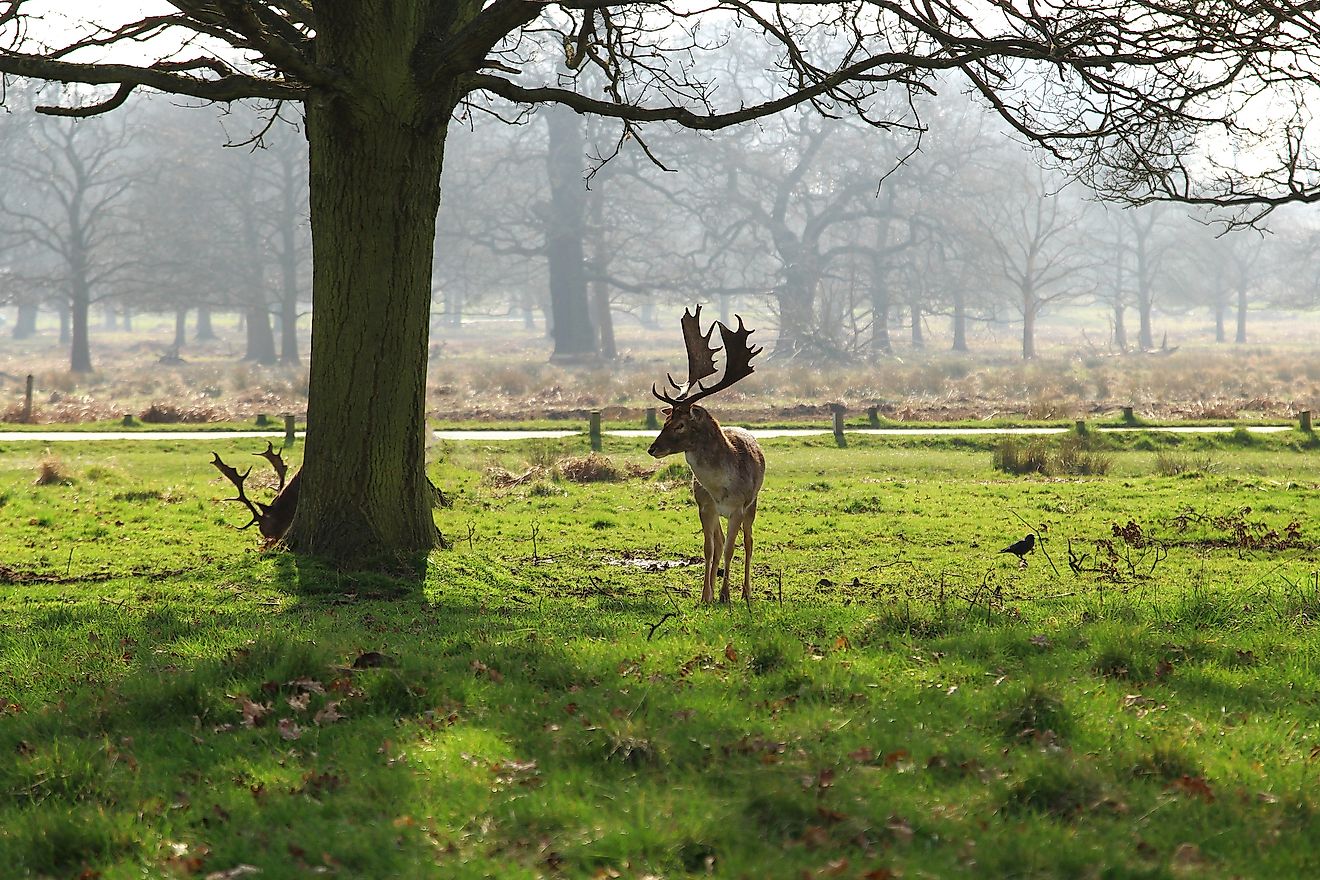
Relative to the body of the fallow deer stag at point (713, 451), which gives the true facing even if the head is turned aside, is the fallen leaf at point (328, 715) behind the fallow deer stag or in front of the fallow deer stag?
in front

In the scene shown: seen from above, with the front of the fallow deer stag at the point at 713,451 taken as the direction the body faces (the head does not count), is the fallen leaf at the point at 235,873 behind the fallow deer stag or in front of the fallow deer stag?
in front

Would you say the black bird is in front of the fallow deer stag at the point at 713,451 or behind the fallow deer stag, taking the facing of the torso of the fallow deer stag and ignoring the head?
behind

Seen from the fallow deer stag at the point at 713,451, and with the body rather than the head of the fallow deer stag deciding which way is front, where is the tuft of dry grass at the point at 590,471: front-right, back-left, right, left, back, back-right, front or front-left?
back-right

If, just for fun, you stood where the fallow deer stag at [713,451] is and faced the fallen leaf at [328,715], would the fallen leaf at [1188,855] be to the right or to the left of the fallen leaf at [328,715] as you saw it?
left

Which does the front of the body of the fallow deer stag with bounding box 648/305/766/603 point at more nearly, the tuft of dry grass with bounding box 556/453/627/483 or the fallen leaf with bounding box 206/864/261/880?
the fallen leaf

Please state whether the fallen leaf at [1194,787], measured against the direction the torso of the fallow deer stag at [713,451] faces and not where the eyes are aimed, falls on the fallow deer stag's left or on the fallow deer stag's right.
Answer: on the fallow deer stag's left

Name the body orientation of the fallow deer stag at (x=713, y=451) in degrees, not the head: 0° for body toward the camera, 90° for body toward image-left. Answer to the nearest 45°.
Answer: approximately 45°

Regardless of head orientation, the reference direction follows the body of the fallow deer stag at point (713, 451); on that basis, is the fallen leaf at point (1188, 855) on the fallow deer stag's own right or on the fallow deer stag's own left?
on the fallow deer stag's own left

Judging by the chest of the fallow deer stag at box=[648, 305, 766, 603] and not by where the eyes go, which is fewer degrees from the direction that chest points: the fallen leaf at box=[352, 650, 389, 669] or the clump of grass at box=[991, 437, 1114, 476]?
the fallen leaf
